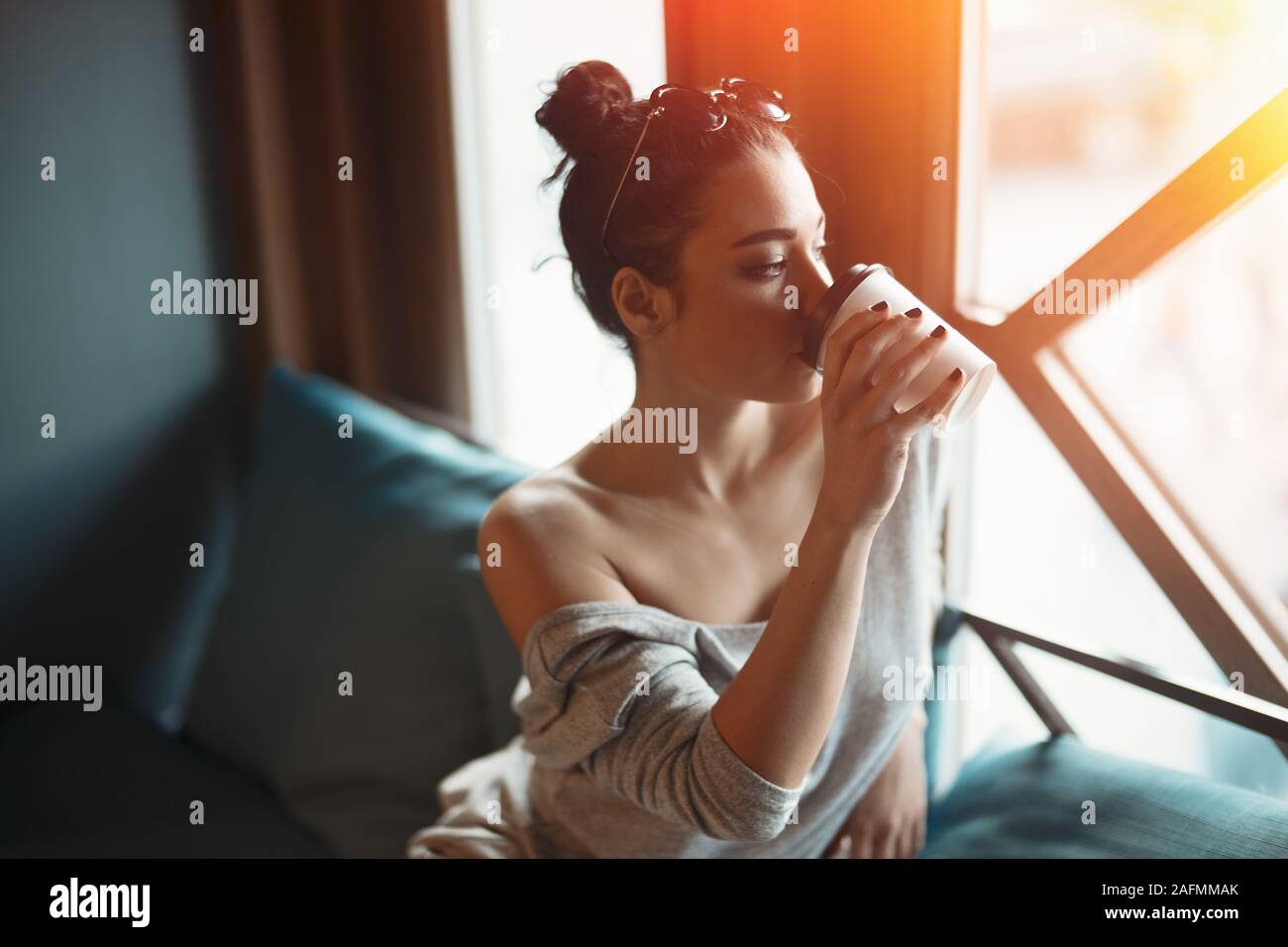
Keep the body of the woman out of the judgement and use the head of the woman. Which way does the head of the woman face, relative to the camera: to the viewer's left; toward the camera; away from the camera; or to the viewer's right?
to the viewer's right

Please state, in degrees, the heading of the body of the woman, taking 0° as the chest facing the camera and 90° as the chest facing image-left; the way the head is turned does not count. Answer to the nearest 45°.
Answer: approximately 315°
